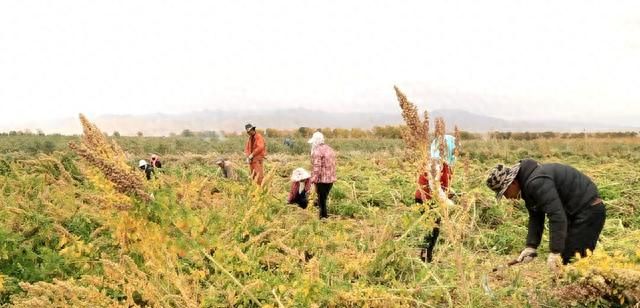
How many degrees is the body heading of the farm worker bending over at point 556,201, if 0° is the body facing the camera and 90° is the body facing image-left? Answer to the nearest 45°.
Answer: approximately 90°

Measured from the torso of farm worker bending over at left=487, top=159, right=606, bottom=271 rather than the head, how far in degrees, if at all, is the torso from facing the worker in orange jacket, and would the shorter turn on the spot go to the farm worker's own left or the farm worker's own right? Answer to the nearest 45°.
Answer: approximately 45° to the farm worker's own right
